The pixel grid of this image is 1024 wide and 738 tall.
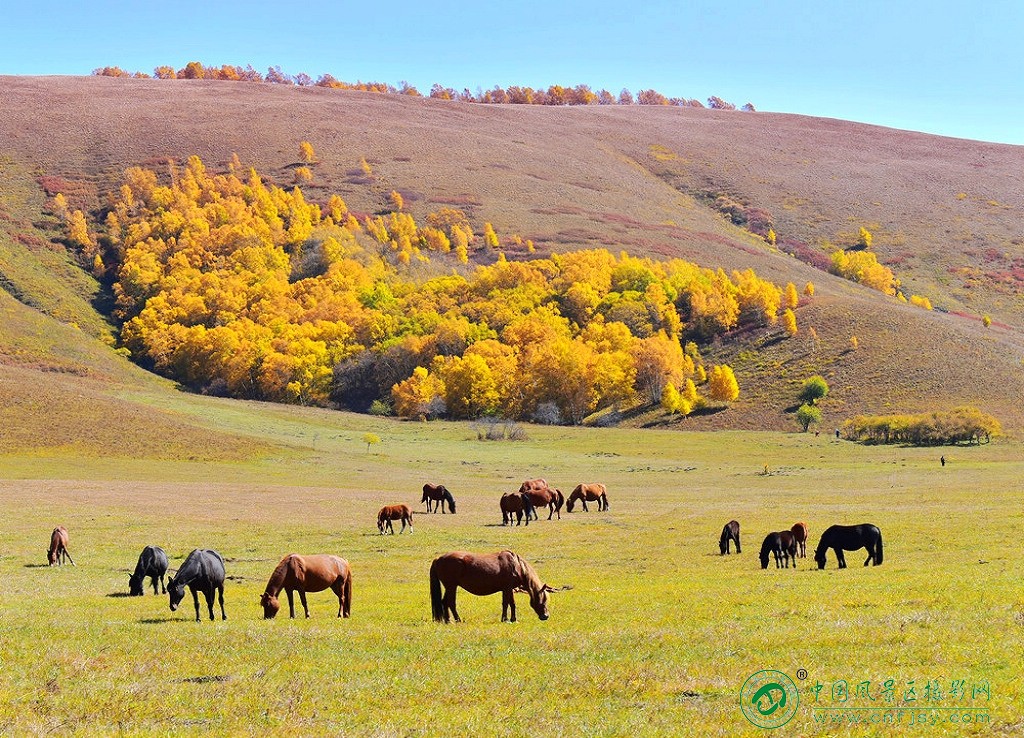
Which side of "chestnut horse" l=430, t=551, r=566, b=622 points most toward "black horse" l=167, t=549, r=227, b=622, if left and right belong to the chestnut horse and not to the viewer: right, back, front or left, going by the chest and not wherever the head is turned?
back

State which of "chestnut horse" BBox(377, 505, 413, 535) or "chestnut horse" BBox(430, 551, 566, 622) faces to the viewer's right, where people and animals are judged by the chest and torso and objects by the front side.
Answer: "chestnut horse" BBox(430, 551, 566, 622)

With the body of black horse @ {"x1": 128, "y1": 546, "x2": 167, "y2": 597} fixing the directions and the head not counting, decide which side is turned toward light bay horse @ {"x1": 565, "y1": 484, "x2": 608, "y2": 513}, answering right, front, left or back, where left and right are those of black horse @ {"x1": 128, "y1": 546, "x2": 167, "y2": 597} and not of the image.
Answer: back

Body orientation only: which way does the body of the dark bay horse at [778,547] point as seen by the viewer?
to the viewer's left

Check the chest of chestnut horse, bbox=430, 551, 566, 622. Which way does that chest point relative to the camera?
to the viewer's right

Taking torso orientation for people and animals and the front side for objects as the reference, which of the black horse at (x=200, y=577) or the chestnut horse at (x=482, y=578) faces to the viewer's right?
the chestnut horse

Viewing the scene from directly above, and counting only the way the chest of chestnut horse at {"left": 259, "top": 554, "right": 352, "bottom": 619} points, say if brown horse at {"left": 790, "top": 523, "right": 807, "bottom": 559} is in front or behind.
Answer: behind

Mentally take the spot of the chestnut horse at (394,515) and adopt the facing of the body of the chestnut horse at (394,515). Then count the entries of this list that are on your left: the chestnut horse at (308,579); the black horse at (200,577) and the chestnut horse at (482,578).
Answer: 3

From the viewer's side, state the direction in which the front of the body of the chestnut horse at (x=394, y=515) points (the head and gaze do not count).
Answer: to the viewer's left

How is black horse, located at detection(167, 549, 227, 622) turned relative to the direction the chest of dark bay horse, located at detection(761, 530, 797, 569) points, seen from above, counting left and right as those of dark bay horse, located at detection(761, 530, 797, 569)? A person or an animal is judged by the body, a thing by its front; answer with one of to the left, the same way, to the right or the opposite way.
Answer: the same way
